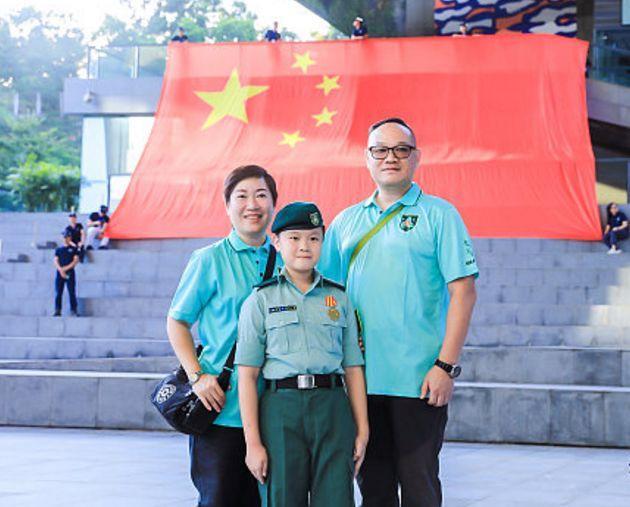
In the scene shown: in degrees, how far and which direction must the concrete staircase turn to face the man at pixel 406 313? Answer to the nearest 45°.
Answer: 0° — it already faces them

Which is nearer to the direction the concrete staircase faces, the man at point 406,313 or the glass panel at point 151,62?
the man

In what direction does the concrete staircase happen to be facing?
toward the camera

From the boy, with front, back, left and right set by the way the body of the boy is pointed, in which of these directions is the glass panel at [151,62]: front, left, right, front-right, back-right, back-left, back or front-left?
back

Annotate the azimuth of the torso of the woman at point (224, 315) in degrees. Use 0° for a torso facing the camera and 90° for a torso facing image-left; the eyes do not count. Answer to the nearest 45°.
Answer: approximately 315°

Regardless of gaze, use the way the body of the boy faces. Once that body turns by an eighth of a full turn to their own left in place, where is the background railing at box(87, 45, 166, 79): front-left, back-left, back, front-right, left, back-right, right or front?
back-left

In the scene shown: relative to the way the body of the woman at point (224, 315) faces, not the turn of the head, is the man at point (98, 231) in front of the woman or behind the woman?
behind

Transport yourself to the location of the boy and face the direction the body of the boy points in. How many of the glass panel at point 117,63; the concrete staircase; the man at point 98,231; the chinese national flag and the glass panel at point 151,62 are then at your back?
5

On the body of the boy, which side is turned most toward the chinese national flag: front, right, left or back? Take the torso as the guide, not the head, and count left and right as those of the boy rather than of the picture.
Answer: back

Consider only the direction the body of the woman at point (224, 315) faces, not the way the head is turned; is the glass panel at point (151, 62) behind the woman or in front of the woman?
behind

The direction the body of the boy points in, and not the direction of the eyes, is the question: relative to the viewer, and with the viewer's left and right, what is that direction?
facing the viewer

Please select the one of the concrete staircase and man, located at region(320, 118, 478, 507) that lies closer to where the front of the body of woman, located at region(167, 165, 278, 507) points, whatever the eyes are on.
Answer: the man

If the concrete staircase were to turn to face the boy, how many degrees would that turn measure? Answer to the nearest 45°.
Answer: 0° — it already faces them

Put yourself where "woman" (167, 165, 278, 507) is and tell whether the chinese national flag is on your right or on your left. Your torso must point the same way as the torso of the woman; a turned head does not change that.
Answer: on your left

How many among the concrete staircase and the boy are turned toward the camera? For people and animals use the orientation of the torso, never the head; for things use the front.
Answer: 2
